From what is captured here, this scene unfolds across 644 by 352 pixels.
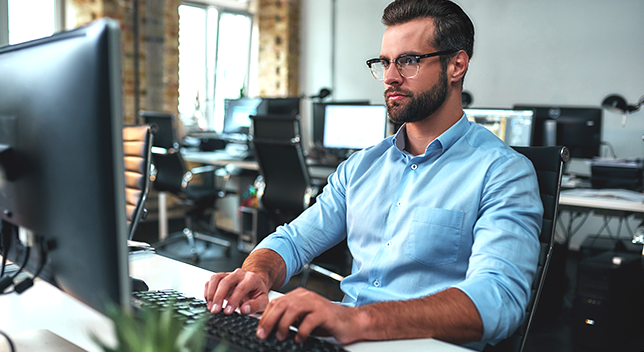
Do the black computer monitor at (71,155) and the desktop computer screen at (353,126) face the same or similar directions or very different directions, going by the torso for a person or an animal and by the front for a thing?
very different directions

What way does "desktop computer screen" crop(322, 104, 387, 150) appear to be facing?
toward the camera

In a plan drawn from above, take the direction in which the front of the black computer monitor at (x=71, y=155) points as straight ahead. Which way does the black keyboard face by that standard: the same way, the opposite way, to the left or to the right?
the same way

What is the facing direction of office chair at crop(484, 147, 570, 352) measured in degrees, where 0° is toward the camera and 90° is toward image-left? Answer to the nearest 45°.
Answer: approximately 45°

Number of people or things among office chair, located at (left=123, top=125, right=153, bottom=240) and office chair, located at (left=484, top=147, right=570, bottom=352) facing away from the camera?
0

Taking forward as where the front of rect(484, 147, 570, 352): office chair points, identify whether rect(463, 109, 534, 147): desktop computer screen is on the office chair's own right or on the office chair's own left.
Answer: on the office chair's own right

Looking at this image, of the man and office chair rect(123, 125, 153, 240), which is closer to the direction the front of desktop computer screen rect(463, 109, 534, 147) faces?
the man

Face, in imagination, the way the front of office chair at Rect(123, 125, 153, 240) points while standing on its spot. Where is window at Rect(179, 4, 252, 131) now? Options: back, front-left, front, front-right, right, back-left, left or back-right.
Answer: back-right

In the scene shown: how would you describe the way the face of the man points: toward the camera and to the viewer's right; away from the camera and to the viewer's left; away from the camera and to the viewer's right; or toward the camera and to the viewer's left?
toward the camera and to the viewer's left

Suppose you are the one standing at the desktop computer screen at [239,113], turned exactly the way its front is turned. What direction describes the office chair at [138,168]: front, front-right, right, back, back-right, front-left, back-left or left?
front

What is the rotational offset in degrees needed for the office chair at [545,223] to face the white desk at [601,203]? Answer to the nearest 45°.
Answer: approximately 135° to its right

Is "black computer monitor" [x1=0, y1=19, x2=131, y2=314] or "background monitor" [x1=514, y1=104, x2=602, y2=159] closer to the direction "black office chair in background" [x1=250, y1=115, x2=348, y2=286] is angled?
the background monitor
